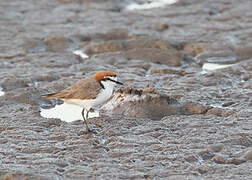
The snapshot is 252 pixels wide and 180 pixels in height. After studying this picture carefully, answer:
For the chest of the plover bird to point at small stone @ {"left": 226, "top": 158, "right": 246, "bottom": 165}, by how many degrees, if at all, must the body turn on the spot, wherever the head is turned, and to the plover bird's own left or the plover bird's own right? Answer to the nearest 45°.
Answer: approximately 45° to the plover bird's own right

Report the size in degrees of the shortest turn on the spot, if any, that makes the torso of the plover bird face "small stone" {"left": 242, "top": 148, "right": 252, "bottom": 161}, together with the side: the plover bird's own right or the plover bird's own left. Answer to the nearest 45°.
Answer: approximately 45° to the plover bird's own right

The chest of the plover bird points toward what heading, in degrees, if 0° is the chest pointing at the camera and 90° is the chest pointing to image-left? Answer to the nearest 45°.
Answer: approximately 270°

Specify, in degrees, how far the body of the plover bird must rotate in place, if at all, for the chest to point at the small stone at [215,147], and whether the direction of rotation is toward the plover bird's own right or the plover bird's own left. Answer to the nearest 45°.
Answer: approximately 45° to the plover bird's own right

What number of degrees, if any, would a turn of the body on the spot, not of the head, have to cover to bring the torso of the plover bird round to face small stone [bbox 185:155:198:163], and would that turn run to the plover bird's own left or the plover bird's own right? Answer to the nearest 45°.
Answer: approximately 45° to the plover bird's own right

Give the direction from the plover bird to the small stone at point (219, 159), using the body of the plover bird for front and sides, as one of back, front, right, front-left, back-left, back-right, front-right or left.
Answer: front-right

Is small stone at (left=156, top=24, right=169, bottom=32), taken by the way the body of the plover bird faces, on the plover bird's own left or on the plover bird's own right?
on the plover bird's own left

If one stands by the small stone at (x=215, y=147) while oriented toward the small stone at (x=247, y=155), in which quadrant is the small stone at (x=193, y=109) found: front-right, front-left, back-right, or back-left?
back-left

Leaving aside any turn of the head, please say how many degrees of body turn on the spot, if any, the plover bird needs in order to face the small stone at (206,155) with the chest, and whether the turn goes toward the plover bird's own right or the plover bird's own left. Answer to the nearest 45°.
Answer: approximately 45° to the plover bird's own right

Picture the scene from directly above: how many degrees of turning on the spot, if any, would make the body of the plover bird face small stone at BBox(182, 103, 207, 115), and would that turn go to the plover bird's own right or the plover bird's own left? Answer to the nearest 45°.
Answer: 0° — it already faces it
